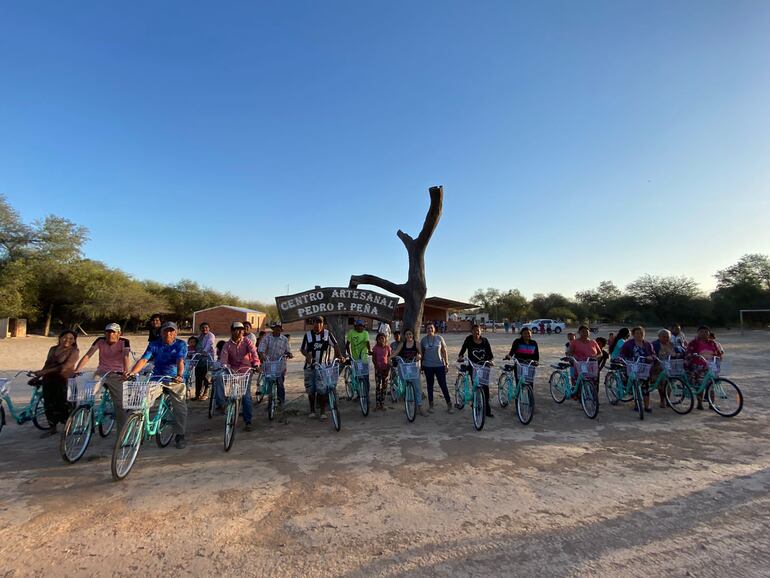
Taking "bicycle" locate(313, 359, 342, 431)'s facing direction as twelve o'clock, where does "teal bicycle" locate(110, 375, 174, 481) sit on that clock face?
The teal bicycle is roughly at 2 o'clock from the bicycle.

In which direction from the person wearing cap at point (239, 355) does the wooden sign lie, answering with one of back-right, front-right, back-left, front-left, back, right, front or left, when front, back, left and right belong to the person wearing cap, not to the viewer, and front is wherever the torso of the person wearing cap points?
back-left

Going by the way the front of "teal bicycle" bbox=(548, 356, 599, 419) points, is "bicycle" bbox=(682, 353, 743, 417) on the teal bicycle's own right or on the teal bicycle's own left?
on the teal bicycle's own left

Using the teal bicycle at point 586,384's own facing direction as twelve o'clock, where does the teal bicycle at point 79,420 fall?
the teal bicycle at point 79,420 is roughly at 3 o'clock from the teal bicycle at point 586,384.

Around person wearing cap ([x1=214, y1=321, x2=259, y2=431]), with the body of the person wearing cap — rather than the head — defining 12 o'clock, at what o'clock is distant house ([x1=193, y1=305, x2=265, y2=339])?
The distant house is roughly at 6 o'clock from the person wearing cap.

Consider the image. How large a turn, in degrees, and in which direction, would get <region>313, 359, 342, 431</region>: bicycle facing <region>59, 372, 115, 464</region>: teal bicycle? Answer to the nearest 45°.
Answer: approximately 90° to its right

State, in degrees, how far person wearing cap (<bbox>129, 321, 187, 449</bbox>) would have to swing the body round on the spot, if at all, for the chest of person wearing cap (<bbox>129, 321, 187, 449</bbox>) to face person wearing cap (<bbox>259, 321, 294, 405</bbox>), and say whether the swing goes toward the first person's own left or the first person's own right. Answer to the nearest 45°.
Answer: approximately 135° to the first person's own left

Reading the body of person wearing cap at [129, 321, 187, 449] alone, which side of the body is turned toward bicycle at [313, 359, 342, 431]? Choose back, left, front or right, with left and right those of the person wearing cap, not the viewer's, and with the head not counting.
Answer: left

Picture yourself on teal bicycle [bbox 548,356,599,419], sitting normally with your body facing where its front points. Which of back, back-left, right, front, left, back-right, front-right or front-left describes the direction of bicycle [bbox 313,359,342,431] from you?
right
